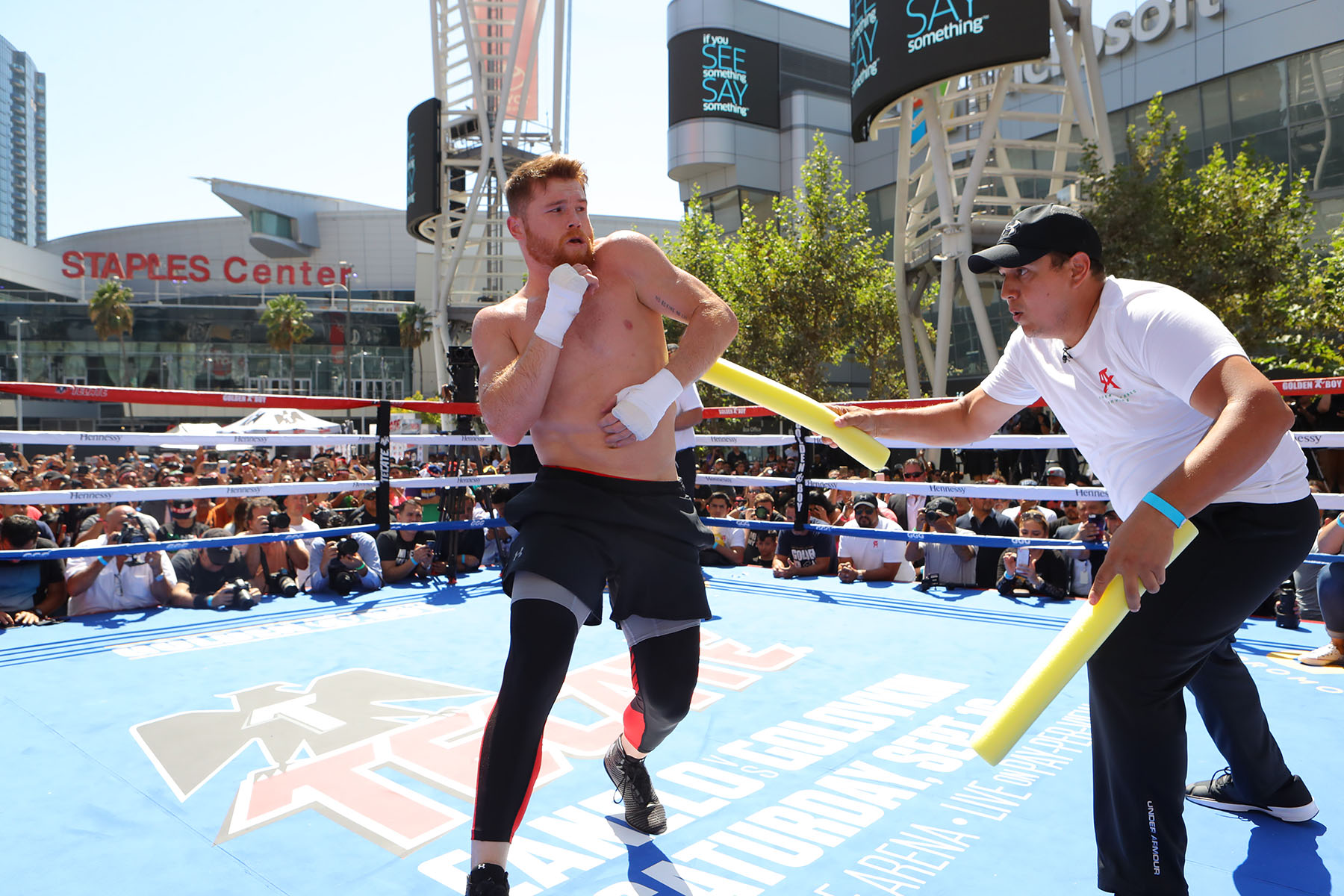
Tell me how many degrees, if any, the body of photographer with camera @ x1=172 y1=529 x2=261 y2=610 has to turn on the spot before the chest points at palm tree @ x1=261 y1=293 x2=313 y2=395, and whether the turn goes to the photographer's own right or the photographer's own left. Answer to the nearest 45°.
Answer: approximately 135° to the photographer's own left

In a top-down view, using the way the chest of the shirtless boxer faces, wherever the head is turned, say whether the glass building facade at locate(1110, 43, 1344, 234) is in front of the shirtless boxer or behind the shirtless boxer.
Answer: behind

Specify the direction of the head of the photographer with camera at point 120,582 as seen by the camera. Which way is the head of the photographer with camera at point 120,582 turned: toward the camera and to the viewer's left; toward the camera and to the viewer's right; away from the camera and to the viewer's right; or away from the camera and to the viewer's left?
toward the camera and to the viewer's right

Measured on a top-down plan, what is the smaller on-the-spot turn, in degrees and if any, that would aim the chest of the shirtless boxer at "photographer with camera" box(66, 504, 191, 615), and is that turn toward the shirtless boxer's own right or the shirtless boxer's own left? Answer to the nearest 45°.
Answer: approximately 135° to the shirtless boxer's own right

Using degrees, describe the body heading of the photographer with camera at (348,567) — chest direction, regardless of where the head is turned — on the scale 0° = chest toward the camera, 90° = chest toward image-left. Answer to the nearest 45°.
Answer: approximately 0°

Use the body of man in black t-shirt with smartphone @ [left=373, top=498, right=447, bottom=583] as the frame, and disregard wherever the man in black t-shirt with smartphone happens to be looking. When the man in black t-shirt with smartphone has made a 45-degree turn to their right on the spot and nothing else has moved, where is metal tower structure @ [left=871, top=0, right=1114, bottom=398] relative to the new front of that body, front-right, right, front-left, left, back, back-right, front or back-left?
back-left

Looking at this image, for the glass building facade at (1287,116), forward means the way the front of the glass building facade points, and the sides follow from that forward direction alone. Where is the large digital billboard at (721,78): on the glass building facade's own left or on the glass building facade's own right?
on the glass building facade's own right

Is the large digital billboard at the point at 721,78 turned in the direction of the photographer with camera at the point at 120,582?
yes

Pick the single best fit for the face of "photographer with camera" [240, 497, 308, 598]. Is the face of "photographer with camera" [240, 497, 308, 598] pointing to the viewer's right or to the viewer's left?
to the viewer's right
